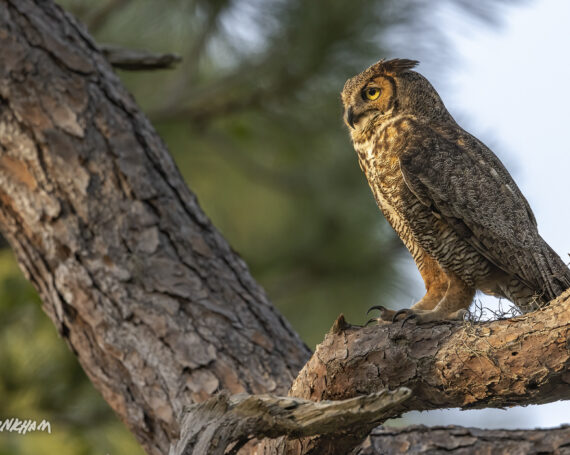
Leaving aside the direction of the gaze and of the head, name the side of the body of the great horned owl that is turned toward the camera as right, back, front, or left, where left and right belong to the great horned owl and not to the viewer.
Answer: left

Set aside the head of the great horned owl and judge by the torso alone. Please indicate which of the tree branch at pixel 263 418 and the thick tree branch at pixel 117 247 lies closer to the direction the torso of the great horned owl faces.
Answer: the thick tree branch

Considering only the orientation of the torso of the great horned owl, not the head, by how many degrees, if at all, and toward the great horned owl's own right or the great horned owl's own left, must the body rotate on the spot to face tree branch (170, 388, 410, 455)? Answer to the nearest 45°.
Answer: approximately 45° to the great horned owl's own left

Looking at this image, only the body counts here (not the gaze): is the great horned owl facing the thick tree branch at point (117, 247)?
yes
